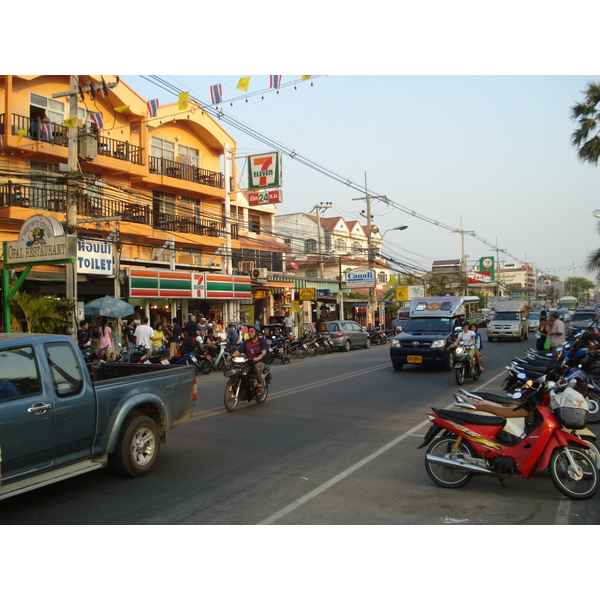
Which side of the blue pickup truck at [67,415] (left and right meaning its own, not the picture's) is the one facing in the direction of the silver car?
back

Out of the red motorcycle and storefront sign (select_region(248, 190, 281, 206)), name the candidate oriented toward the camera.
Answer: the storefront sign

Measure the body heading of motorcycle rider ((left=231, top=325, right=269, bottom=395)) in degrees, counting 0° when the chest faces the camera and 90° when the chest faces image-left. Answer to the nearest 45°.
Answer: approximately 45°

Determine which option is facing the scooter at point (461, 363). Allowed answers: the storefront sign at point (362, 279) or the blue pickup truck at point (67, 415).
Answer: the storefront sign

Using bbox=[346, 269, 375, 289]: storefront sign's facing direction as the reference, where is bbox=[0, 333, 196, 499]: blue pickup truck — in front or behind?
in front

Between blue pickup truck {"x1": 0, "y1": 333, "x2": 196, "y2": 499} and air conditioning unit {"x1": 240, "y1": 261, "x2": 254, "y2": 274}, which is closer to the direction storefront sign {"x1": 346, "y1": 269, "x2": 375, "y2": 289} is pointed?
the blue pickup truck

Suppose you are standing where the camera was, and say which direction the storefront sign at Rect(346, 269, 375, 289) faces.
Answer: facing the viewer

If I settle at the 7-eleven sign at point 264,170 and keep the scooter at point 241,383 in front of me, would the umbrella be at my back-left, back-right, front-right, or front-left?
front-right

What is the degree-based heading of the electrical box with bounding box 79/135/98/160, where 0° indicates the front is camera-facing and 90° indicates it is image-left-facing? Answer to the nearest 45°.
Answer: approximately 315°

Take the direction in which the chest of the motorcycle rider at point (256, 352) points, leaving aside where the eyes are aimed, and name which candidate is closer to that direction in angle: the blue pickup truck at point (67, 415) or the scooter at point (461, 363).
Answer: the blue pickup truck

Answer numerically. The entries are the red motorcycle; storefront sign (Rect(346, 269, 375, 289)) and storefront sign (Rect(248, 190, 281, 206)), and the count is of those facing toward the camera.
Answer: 2

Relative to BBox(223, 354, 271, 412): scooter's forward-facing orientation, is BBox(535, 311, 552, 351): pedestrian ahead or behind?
behind

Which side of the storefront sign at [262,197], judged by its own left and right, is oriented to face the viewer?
front

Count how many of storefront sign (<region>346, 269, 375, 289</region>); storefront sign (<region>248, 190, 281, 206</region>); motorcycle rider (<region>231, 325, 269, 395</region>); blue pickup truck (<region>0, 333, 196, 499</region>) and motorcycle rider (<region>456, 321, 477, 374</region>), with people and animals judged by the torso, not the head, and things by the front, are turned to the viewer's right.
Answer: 0

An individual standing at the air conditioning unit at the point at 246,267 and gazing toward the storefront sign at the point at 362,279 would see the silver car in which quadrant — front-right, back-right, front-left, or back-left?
front-right

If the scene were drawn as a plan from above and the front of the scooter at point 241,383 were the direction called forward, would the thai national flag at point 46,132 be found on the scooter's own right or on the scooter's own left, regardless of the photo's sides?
on the scooter's own right

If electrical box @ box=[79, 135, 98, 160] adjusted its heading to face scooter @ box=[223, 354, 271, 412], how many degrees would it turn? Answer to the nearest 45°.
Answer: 0° — it already faces it

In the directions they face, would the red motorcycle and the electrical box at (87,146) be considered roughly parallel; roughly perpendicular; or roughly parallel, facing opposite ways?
roughly parallel
